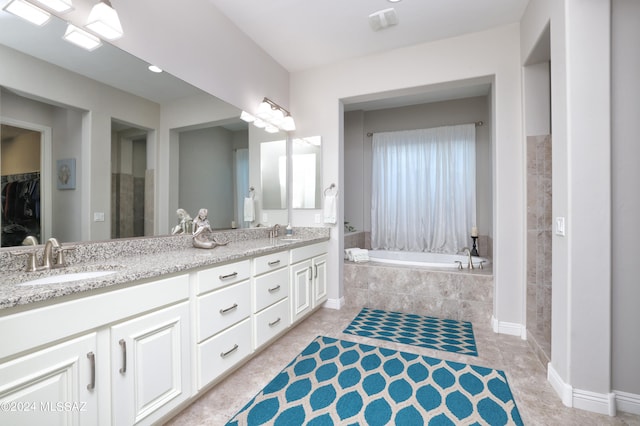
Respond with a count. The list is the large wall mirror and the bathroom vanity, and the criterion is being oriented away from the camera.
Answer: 0

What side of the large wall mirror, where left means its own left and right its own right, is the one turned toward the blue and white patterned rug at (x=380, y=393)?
front

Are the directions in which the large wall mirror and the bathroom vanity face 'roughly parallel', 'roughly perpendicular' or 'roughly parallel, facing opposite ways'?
roughly parallel

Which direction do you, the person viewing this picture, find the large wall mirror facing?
facing the viewer and to the right of the viewer

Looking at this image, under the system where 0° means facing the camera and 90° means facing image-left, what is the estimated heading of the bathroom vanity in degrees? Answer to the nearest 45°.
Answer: approximately 315°
